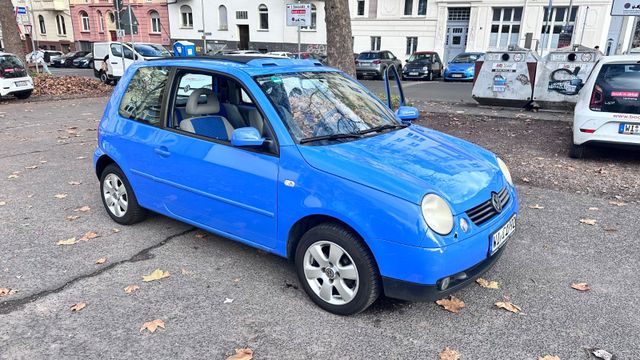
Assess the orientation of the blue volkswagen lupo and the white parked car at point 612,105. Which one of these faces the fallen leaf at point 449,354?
the blue volkswagen lupo

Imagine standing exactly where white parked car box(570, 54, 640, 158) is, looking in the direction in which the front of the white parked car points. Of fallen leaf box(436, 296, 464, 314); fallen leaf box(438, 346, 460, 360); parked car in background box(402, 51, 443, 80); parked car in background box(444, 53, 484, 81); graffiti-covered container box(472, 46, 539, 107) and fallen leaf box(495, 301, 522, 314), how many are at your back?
3

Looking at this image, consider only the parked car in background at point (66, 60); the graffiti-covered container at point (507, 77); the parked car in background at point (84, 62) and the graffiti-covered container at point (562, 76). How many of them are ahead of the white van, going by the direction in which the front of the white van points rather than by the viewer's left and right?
2

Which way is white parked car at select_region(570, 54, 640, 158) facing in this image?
away from the camera

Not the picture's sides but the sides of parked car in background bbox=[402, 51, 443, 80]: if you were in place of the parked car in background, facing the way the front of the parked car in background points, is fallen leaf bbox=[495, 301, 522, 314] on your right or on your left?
on your left

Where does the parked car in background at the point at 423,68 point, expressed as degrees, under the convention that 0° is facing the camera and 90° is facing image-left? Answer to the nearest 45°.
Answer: approximately 45°

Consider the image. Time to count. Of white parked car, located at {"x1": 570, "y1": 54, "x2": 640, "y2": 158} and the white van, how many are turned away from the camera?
1

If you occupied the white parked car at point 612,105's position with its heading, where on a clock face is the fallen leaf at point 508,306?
The fallen leaf is roughly at 6 o'clock from the white parked car.

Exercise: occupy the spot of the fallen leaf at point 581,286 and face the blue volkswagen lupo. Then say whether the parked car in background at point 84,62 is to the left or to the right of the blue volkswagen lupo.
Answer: right

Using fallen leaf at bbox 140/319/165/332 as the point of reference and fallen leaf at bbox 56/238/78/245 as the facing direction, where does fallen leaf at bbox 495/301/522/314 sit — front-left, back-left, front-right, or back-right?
back-right

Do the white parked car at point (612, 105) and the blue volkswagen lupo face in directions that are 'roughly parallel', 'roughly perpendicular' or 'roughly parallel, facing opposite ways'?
roughly perpendicular

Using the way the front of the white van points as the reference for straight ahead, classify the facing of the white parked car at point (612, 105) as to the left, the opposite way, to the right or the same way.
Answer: to the left

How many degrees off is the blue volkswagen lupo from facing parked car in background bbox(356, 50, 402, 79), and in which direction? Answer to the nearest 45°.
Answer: approximately 135° to its left
